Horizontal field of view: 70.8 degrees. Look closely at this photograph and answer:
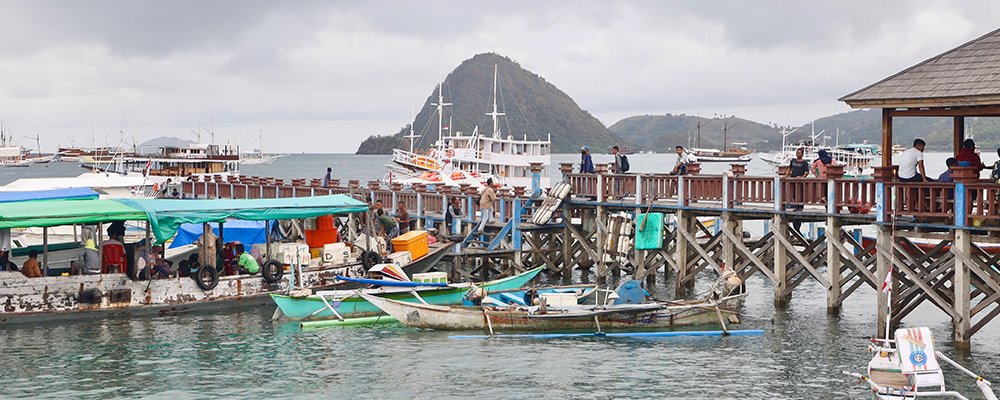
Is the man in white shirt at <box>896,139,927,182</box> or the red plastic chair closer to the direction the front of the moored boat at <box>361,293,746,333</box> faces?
the red plastic chair

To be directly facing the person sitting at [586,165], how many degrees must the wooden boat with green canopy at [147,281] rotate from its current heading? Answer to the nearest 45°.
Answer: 0° — it already faces them

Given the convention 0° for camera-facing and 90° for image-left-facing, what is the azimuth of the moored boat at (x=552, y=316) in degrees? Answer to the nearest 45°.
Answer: approximately 90°

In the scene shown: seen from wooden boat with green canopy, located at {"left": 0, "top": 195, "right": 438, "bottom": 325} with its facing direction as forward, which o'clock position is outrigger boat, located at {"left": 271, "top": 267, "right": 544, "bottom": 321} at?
outrigger boat, located at {"left": 271, "top": 267, "right": 544, "bottom": 321} is roughly at 1 o'clock from wooden boat with green canopy, located at {"left": 0, "top": 195, "right": 438, "bottom": 325}.

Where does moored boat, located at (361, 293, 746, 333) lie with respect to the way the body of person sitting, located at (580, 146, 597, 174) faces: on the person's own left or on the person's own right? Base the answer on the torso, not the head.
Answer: on the person's own left

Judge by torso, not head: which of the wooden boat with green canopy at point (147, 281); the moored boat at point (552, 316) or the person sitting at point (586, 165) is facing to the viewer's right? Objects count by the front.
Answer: the wooden boat with green canopy

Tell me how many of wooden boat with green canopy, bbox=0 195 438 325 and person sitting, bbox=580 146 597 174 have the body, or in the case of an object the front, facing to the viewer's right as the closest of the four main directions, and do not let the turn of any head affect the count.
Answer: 1

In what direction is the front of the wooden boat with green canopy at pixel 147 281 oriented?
to the viewer's right
